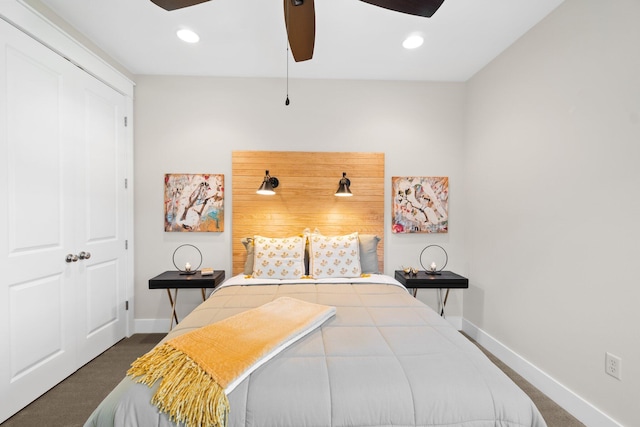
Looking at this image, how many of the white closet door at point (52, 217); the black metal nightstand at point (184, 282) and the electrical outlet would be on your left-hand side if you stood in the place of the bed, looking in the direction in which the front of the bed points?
1

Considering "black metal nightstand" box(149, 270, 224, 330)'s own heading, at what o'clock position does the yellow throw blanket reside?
The yellow throw blanket is roughly at 12 o'clock from the black metal nightstand.

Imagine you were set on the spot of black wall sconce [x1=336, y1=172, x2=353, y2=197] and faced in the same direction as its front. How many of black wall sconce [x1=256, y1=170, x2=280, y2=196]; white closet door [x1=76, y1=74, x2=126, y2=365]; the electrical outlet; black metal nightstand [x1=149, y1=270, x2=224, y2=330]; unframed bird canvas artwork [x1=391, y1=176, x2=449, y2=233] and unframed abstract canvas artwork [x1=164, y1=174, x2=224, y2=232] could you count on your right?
4

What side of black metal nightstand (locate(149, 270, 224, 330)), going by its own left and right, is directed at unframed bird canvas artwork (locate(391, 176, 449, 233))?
left

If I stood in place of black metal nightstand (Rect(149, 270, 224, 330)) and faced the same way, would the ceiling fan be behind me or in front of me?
in front

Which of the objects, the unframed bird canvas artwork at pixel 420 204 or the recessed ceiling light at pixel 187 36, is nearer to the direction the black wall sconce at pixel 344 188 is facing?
the recessed ceiling light

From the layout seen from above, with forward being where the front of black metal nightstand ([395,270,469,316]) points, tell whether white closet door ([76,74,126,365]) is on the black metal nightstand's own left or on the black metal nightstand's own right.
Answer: on the black metal nightstand's own right

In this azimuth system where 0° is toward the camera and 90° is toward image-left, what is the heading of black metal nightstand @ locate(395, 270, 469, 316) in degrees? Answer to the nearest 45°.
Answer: approximately 0°

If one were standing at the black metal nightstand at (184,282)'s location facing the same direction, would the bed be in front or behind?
in front
